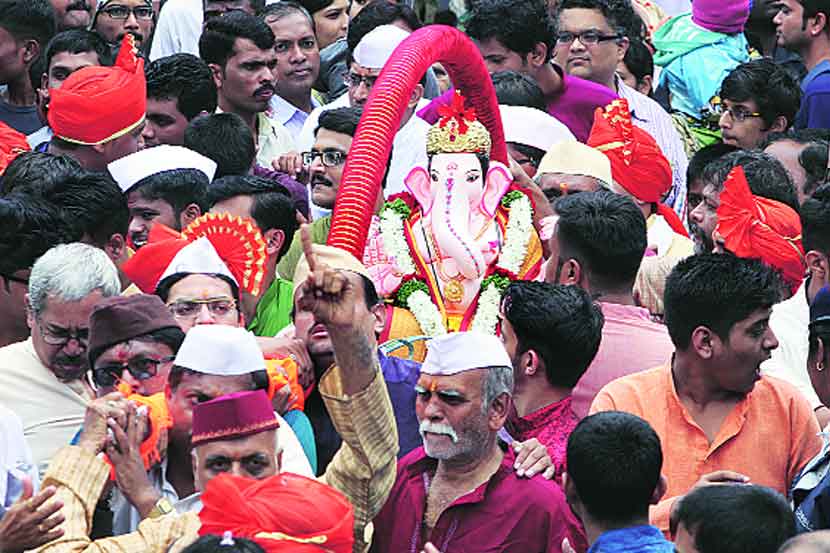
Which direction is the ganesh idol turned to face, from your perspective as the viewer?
facing the viewer

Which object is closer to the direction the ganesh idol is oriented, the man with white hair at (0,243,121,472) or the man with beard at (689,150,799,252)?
the man with white hair

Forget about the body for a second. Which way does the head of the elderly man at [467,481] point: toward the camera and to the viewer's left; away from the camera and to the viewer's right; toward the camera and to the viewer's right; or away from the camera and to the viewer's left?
toward the camera and to the viewer's left

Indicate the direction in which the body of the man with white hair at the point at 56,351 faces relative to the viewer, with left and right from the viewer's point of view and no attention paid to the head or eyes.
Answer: facing the viewer and to the right of the viewer

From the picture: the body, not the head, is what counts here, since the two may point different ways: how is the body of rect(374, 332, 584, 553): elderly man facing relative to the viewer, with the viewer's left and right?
facing the viewer and to the left of the viewer

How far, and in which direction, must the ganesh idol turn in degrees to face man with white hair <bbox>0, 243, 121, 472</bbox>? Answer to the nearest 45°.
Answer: approximately 45° to its right

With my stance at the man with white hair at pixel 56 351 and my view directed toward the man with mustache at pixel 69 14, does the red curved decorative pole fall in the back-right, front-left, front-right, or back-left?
front-right

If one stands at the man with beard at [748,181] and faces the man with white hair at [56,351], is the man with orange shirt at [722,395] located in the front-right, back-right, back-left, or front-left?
front-left
